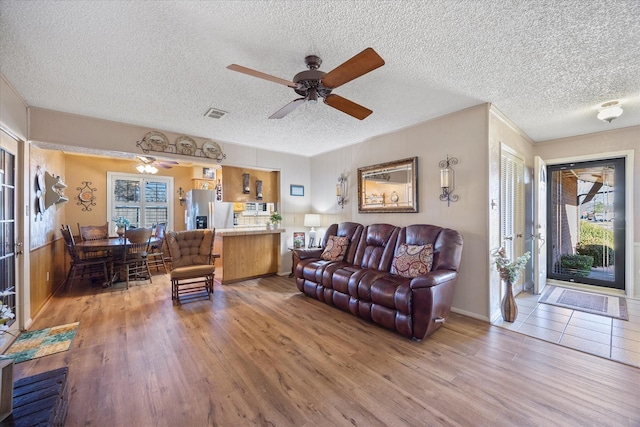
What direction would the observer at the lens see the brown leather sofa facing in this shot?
facing the viewer and to the left of the viewer

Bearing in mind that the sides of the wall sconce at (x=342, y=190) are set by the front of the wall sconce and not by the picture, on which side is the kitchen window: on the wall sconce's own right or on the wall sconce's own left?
on the wall sconce's own right

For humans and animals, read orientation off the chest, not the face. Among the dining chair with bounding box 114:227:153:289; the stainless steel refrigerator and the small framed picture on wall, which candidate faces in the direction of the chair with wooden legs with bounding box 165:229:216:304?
the stainless steel refrigerator

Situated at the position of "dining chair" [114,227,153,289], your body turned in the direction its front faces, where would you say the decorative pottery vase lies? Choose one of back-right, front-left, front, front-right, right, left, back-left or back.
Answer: back

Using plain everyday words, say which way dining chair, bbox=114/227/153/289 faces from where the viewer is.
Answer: facing away from the viewer and to the left of the viewer

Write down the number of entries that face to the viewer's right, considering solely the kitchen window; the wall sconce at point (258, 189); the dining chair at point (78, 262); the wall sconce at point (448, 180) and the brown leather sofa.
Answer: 1

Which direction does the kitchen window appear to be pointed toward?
toward the camera

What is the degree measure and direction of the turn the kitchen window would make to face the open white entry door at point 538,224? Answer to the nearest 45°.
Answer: approximately 45° to its left

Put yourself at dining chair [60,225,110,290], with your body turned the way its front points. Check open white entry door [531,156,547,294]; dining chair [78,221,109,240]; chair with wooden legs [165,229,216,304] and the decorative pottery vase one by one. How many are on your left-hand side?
1

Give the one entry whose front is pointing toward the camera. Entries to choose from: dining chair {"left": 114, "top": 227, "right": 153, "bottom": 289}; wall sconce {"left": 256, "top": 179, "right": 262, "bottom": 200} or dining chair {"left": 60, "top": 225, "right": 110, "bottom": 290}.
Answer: the wall sconce

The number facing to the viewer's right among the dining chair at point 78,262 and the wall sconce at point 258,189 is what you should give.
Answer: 1
